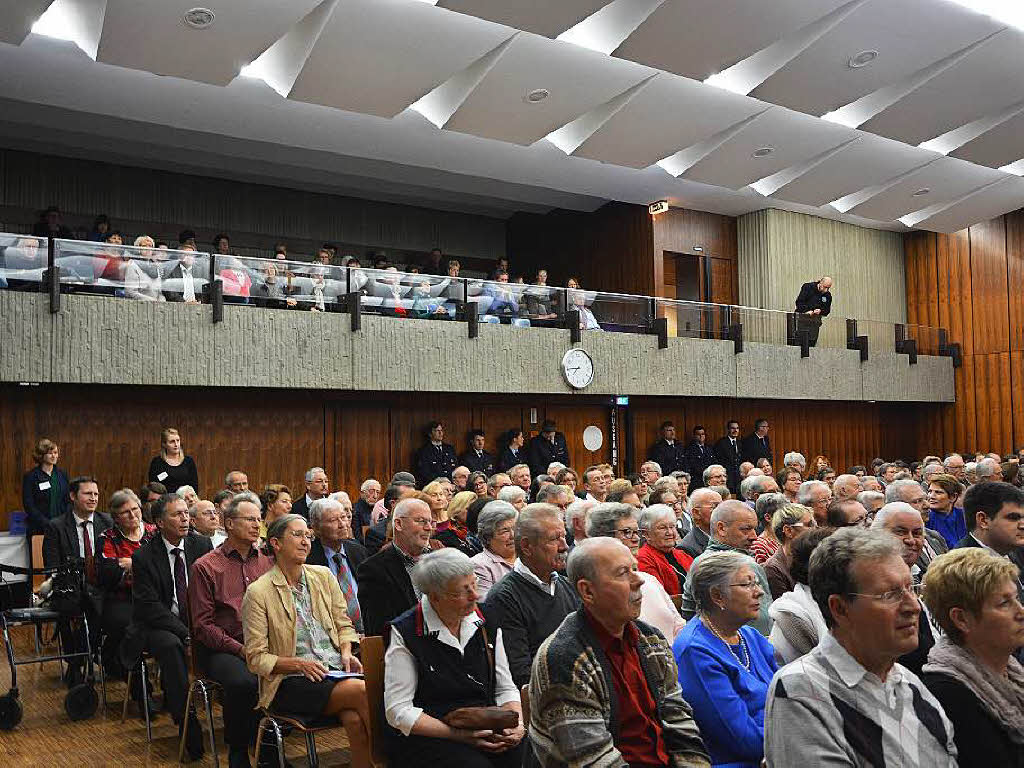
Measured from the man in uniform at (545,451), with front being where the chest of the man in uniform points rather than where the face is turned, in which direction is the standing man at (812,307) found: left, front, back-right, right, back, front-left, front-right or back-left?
left

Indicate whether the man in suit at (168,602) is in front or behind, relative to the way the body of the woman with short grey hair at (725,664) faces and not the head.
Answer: behind

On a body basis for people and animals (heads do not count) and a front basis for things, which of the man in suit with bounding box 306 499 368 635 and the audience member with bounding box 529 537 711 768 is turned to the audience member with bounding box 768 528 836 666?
the man in suit

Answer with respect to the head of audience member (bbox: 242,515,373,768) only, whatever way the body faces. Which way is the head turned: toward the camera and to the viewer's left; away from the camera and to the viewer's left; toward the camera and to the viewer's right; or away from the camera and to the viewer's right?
toward the camera and to the viewer's right

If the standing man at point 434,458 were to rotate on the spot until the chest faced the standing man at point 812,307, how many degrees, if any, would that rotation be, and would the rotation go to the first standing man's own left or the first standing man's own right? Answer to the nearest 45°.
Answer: approximately 90° to the first standing man's own left

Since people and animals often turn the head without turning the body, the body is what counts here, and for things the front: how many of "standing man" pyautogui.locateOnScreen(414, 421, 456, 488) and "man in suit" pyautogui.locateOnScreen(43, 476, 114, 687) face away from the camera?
0

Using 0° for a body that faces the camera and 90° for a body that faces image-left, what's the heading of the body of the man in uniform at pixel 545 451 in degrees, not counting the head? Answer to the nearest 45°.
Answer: approximately 315°

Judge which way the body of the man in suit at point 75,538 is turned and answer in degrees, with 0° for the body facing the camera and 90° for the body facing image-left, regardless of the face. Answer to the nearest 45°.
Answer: approximately 315°

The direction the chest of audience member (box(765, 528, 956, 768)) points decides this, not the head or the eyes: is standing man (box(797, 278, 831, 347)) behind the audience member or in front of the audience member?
behind

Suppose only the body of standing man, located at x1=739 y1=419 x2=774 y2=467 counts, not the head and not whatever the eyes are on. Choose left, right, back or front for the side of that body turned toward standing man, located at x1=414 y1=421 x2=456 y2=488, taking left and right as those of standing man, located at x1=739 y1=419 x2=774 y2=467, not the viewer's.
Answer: right

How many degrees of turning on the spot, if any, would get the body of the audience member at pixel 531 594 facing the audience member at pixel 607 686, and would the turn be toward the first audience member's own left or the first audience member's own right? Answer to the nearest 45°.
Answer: approximately 45° to the first audience member's own right

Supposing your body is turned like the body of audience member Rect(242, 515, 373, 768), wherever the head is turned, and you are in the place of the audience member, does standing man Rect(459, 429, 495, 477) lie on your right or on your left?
on your left

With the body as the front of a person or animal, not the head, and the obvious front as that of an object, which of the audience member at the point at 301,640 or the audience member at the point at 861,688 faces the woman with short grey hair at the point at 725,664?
the audience member at the point at 301,640

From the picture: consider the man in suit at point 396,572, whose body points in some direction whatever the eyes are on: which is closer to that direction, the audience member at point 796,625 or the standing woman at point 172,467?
the audience member

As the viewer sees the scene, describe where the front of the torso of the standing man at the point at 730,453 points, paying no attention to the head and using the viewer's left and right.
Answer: facing the viewer and to the right of the viewer
